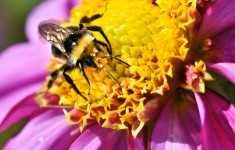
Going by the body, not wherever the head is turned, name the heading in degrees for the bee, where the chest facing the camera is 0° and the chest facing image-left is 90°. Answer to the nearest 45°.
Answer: approximately 315°
